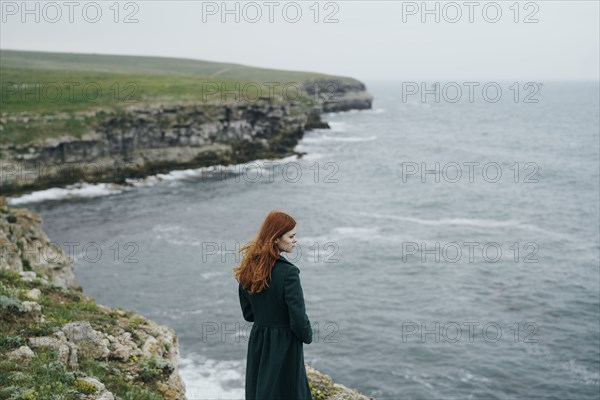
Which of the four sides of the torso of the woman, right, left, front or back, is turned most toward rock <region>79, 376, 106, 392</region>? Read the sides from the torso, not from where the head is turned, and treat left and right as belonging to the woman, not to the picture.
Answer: left

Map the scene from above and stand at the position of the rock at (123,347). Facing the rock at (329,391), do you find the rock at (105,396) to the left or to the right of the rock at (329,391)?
right

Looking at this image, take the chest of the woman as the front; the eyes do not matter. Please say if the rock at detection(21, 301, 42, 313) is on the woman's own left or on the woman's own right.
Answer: on the woman's own left

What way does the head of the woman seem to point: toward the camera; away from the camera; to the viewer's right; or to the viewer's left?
to the viewer's right

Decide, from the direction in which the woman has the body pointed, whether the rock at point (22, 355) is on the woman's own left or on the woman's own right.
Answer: on the woman's own left

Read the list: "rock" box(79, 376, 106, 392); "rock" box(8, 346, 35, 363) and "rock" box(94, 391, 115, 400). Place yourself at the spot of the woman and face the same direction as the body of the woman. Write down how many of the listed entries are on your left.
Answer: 3

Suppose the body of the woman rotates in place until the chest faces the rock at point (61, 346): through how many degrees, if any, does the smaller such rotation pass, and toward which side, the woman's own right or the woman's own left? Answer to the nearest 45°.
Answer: approximately 90° to the woman's own left

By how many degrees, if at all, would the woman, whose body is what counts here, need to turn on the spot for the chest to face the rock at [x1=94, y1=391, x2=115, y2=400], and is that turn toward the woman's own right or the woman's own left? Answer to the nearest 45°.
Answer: approximately 90° to the woman's own left

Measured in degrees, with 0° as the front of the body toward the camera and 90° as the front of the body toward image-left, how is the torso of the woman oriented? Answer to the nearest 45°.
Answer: approximately 225°

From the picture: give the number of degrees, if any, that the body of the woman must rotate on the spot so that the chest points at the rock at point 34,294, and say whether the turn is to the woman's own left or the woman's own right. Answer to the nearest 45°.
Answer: approximately 90° to the woman's own left
